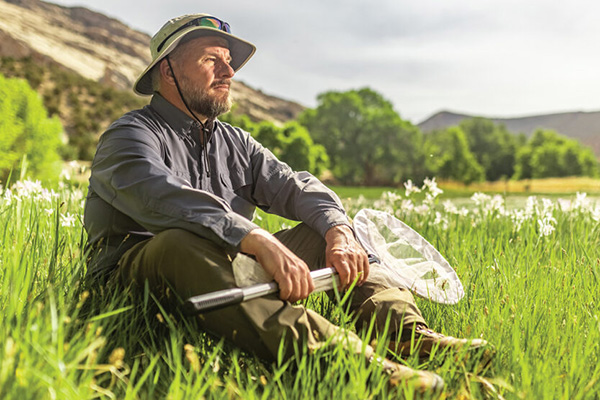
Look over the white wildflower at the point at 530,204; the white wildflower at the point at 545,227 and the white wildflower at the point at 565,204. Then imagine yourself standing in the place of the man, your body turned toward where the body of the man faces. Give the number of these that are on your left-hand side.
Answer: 3

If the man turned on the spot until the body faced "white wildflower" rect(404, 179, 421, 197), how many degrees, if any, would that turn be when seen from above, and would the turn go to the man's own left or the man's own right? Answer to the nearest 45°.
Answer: approximately 90° to the man's own left

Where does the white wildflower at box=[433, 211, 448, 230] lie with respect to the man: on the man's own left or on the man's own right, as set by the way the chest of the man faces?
on the man's own left

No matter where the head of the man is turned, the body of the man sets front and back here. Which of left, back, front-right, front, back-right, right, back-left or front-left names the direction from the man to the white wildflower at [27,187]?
back

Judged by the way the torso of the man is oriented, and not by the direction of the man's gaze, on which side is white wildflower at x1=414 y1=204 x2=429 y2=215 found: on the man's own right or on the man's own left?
on the man's own left

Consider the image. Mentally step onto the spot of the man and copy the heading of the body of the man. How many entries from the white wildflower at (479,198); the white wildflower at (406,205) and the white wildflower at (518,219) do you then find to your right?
0

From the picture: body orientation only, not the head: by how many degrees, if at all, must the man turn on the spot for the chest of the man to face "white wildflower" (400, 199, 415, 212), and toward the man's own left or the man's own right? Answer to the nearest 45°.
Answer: approximately 90° to the man's own left

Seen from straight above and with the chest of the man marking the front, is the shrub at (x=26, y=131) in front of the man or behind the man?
behind

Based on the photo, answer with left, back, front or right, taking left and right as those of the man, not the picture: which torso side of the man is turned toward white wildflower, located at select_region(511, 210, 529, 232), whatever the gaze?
left

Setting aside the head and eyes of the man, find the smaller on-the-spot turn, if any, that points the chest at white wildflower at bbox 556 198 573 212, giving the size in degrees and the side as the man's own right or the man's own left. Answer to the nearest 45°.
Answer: approximately 90° to the man's own left

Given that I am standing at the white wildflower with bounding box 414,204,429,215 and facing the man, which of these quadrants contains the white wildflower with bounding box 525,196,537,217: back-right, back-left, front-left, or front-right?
back-left

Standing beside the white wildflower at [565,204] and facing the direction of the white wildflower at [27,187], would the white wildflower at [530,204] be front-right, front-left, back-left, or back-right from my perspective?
front-left

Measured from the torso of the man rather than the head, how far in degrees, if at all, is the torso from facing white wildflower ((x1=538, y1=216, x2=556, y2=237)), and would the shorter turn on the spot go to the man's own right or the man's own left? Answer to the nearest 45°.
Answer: approximately 90° to the man's own left

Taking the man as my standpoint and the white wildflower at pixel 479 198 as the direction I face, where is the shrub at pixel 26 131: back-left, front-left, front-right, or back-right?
front-left
